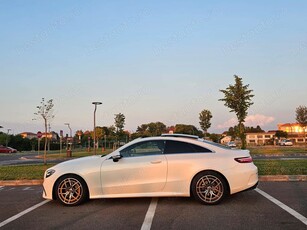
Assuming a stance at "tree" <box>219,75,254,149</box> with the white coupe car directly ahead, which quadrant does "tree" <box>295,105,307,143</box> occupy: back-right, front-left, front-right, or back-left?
back-left

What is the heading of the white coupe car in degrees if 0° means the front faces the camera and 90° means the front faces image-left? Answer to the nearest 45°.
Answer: approximately 90°

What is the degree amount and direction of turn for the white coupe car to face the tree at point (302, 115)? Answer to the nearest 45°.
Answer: approximately 135° to its right

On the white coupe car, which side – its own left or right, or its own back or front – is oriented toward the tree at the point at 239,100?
right

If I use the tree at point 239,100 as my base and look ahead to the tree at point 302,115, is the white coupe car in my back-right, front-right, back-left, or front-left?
back-right
